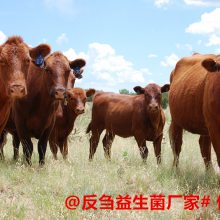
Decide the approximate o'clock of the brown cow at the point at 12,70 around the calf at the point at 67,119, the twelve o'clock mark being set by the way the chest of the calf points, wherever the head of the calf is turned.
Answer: The brown cow is roughly at 2 o'clock from the calf.

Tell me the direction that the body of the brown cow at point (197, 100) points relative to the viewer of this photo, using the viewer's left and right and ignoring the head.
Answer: facing the viewer and to the right of the viewer

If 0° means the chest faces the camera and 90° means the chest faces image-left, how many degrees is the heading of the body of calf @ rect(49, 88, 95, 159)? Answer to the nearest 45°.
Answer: approximately 315°

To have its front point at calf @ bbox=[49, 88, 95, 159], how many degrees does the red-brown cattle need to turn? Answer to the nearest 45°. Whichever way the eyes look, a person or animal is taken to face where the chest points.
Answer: approximately 135° to its left

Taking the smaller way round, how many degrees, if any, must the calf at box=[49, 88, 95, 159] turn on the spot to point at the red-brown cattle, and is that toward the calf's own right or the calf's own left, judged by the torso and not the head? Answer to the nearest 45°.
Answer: approximately 45° to the calf's own right

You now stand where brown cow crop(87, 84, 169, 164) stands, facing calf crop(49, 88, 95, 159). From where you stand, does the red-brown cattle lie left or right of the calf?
left

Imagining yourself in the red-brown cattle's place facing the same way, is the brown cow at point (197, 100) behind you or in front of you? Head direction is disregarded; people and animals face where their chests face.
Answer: in front

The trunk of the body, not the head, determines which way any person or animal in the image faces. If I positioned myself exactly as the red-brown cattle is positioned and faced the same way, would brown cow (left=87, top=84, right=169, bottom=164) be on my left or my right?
on my left

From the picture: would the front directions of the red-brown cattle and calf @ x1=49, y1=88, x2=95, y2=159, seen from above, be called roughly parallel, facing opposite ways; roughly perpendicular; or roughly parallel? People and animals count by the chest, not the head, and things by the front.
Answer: roughly parallel

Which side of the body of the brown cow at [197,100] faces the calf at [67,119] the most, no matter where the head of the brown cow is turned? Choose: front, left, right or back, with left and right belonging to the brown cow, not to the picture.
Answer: back
